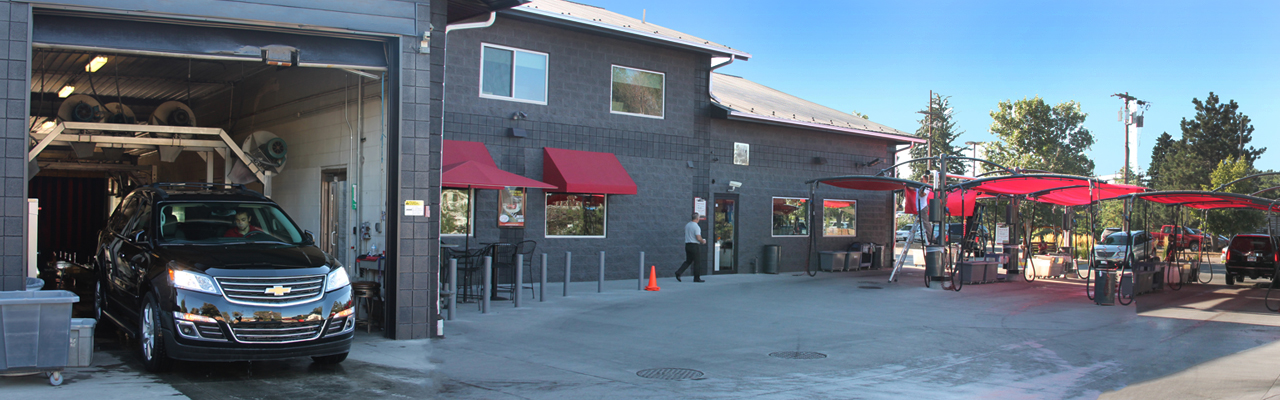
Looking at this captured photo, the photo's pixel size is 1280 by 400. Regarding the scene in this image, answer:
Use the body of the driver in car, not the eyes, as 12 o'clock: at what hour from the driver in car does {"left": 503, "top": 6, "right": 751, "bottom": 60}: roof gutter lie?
The roof gutter is roughly at 9 o'clock from the driver in car.

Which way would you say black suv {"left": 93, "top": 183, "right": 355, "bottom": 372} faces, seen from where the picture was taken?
facing the viewer and to the right of the viewer

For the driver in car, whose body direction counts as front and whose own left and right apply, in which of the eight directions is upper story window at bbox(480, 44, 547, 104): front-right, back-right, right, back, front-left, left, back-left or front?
left

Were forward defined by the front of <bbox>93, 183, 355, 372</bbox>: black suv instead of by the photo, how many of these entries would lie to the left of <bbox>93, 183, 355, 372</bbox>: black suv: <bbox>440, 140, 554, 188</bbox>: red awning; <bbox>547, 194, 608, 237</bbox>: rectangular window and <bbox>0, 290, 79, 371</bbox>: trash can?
2

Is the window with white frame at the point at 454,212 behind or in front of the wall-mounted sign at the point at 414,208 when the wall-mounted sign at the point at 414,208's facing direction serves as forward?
behind

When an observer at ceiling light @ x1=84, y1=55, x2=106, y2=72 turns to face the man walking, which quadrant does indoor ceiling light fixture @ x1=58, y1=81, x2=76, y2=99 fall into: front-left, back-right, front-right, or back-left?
back-left

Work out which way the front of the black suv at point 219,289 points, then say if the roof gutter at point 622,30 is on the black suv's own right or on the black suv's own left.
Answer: on the black suv's own left

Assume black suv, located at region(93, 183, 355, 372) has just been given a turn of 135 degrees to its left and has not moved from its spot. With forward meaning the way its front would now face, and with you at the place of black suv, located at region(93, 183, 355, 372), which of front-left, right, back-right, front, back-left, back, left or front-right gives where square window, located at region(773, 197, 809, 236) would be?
front-right

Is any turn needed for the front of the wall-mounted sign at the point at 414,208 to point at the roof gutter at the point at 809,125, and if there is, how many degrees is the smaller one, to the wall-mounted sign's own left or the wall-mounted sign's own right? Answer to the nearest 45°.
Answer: approximately 135° to the wall-mounted sign's own left

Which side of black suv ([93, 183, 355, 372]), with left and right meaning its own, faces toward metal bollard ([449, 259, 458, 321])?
left

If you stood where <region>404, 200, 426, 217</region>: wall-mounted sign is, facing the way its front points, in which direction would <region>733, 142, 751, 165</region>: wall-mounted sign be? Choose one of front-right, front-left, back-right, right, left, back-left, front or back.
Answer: back-left

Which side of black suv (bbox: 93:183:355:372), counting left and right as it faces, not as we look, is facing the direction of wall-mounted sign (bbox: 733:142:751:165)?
left

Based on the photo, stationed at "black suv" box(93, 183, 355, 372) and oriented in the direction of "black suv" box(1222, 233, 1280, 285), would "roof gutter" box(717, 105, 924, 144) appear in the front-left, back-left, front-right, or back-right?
front-left

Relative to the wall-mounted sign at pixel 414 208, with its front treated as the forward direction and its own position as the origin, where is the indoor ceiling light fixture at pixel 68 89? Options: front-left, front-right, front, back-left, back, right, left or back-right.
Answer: back-right

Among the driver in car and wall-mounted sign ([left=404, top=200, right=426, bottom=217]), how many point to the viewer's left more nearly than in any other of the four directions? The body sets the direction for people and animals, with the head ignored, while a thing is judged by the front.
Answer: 0

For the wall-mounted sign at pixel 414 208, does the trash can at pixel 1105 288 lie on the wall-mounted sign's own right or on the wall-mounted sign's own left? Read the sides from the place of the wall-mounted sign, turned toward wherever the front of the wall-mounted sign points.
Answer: on the wall-mounted sign's own left

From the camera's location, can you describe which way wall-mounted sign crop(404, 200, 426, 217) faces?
facing the viewer
